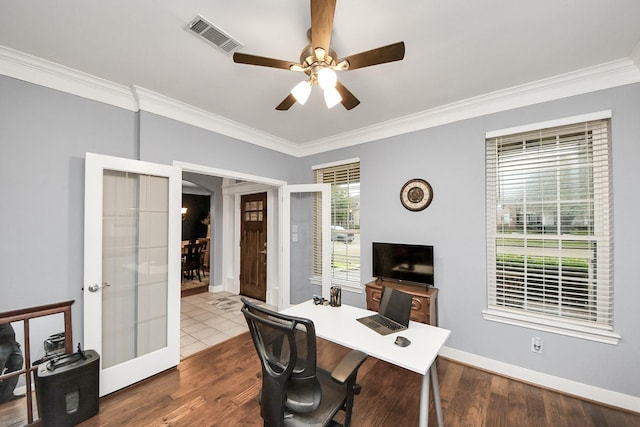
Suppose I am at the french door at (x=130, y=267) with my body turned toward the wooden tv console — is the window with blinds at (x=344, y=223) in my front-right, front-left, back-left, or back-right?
front-left

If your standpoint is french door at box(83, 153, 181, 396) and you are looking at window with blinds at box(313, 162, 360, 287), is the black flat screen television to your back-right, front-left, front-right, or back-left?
front-right

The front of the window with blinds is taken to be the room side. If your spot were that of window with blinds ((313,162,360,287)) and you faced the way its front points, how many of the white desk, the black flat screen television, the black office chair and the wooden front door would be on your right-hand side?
1

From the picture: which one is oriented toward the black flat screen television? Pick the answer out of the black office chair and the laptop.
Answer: the black office chair

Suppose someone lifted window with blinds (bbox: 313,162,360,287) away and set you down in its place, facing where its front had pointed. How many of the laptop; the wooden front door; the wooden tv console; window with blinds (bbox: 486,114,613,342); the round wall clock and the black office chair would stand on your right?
1

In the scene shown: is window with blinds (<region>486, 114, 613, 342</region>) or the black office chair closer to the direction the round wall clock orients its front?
the black office chair

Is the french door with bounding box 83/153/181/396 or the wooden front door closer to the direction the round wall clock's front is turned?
the french door

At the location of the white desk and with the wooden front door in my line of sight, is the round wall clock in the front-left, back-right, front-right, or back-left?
front-right

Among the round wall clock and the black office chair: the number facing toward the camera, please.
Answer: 1

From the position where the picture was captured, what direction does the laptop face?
facing the viewer and to the left of the viewer

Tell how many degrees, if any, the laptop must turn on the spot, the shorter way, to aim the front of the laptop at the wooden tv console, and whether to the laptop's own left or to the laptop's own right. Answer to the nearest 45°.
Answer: approximately 135° to the laptop's own right

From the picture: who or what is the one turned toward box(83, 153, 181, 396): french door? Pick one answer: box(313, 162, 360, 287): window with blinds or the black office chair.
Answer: the window with blinds

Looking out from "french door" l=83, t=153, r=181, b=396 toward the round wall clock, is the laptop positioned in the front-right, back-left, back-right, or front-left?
front-right

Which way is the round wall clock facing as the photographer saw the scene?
facing the viewer

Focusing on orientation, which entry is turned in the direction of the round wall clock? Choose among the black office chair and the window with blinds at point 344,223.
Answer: the black office chair

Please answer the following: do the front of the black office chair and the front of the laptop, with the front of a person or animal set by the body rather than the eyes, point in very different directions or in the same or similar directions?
very different directions

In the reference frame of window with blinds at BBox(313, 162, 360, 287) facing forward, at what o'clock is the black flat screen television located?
The black flat screen television is roughly at 9 o'clock from the window with blinds.

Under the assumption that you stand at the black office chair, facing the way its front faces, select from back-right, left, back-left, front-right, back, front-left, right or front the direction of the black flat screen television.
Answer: front

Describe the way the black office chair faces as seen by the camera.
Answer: facing away from the viewer and to the right of the viewer

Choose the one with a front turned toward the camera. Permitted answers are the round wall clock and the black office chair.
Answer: the round wall clock
